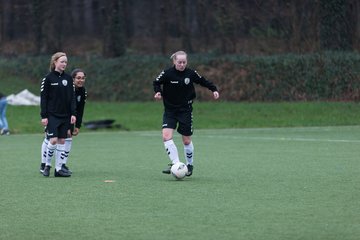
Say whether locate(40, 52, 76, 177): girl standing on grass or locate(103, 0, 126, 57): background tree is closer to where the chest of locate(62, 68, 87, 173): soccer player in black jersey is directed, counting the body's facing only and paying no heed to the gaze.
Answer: the girl standing on grass

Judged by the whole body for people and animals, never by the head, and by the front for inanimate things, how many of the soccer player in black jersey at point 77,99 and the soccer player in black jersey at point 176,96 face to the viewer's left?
0

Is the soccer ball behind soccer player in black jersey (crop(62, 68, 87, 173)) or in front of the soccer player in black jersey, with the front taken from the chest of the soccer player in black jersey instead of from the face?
in front

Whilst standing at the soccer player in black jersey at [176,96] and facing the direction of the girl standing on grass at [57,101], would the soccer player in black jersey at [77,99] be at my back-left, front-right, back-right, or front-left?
front-right

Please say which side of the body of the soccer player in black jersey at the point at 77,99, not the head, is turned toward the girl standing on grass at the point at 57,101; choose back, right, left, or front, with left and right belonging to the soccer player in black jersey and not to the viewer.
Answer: right

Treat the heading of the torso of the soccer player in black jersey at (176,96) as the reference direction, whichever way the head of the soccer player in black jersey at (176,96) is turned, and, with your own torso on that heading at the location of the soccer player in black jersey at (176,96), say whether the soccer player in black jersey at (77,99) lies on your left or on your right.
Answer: on your right

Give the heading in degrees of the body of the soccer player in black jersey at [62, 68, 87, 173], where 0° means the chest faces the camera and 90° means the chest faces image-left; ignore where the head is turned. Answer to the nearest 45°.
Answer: approximately 315°

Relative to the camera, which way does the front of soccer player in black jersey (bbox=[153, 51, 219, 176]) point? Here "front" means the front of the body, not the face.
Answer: toward the camera

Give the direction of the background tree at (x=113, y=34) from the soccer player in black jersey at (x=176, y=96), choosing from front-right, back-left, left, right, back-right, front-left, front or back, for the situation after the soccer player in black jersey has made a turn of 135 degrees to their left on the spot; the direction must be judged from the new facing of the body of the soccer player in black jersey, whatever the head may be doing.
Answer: front-left

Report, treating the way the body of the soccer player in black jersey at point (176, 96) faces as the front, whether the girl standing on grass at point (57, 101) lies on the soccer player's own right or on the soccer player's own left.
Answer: on the soccer player's own right

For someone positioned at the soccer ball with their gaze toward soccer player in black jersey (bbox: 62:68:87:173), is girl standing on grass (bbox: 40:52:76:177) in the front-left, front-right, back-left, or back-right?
front-left

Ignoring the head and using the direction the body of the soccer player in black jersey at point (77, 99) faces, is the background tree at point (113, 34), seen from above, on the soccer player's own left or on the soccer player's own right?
on the soccer player's own left
